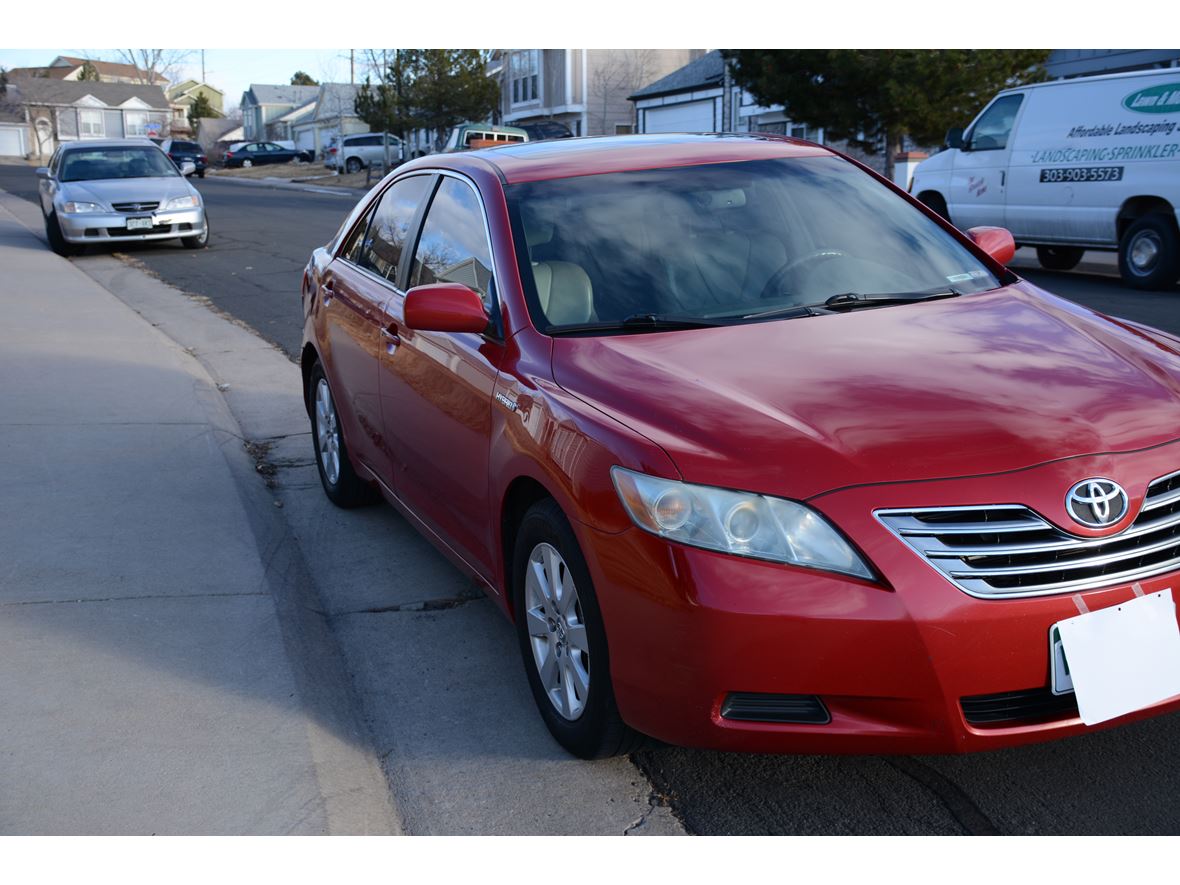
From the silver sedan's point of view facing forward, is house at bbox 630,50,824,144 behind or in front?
behind

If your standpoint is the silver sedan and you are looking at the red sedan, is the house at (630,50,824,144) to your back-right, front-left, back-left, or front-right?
back-left

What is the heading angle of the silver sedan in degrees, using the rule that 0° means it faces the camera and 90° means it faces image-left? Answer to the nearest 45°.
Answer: approximately 0°

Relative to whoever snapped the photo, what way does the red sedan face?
facing the viewer and to the right of the viewer

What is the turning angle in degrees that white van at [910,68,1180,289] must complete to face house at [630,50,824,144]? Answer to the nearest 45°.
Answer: approximately 45° to its right

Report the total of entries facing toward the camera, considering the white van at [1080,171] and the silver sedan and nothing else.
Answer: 1

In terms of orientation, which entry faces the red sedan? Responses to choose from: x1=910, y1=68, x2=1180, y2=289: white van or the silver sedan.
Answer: the silver sedan

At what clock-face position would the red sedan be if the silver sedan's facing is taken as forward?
The red sedan is roughly at 12 o'clock from the silver sedan.

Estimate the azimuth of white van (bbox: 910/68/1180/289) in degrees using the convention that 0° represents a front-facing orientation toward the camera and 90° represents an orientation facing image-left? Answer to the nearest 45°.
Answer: approximately 135°

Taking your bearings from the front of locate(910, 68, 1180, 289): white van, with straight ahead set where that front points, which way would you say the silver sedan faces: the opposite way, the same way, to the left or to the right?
the opposite way

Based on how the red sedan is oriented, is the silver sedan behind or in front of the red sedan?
behind
